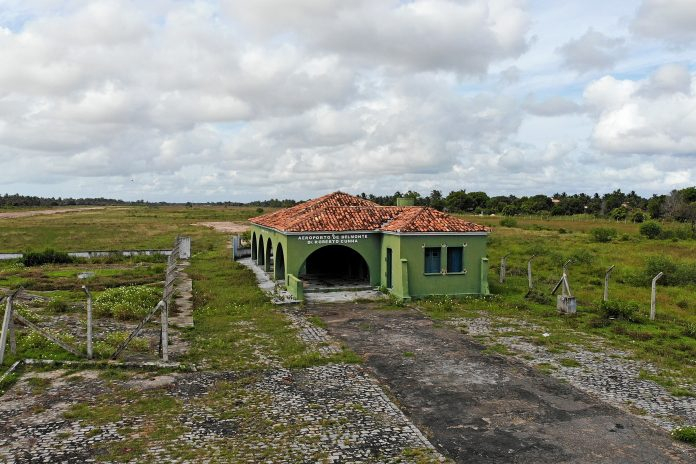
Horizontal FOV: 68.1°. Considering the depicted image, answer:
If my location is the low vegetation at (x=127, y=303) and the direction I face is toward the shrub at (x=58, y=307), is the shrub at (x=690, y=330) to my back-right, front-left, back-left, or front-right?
back-left

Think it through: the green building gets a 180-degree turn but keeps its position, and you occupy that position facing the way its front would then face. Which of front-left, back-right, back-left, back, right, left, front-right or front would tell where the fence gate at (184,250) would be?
front-left

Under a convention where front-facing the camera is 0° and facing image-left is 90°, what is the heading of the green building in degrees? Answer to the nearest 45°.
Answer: approximately 0°

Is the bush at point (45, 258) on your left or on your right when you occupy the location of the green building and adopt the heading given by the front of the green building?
on your right

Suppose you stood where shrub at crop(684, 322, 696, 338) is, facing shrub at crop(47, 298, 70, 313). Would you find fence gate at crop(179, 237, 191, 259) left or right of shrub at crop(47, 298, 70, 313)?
right

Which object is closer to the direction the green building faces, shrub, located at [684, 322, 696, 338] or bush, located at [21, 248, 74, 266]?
the shrub

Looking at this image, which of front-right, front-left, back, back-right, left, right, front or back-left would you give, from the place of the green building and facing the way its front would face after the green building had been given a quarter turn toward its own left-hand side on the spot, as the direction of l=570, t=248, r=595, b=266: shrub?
front-left

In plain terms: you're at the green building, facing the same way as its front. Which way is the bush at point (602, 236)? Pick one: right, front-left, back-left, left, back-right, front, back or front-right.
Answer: back-left

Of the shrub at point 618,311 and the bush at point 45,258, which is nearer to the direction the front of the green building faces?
the shrub

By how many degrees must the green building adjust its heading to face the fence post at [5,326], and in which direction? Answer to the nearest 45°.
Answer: approximately 45° to its right

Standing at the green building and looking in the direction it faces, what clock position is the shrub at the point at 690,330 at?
The shrub is roughly at 10 o'clock from the green building.

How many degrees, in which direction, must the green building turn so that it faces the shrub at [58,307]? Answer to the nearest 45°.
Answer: approximately 90° to its right

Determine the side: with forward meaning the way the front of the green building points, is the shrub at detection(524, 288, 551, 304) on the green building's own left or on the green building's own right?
on the green building's own left

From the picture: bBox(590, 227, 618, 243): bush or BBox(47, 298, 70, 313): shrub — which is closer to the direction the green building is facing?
the shrub
